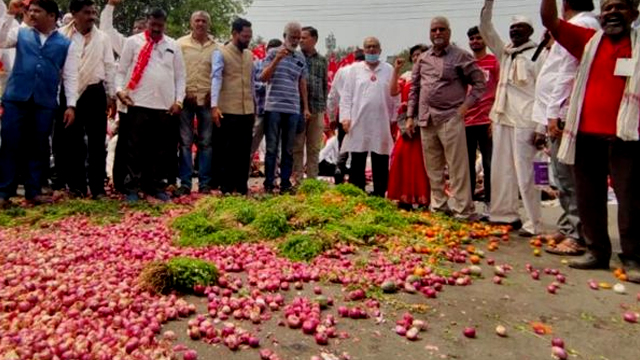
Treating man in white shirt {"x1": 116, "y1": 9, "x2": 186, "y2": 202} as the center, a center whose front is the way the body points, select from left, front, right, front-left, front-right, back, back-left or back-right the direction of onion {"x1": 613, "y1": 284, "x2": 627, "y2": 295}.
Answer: front-left

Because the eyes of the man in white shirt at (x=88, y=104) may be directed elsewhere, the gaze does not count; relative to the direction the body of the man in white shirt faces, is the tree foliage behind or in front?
behind

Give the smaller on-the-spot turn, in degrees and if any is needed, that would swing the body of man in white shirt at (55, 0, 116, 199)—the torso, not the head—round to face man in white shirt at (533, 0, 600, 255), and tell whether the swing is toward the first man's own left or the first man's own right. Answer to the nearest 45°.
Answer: approximately 45° to the first man's own left

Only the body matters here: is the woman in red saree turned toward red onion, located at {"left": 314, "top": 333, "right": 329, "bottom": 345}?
yes

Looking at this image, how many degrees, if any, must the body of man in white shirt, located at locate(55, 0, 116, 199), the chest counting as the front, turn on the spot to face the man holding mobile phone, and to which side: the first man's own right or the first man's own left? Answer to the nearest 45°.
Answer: approximately 90° to the first man's own left

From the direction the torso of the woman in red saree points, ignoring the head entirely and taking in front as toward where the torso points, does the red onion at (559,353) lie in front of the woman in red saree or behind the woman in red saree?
in front

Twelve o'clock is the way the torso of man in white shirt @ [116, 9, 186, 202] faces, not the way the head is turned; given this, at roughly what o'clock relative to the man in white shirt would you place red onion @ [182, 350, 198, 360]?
The red onion is roughly at 12 o'clock from the man in white shirt.

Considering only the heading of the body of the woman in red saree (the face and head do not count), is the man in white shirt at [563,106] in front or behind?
in front
